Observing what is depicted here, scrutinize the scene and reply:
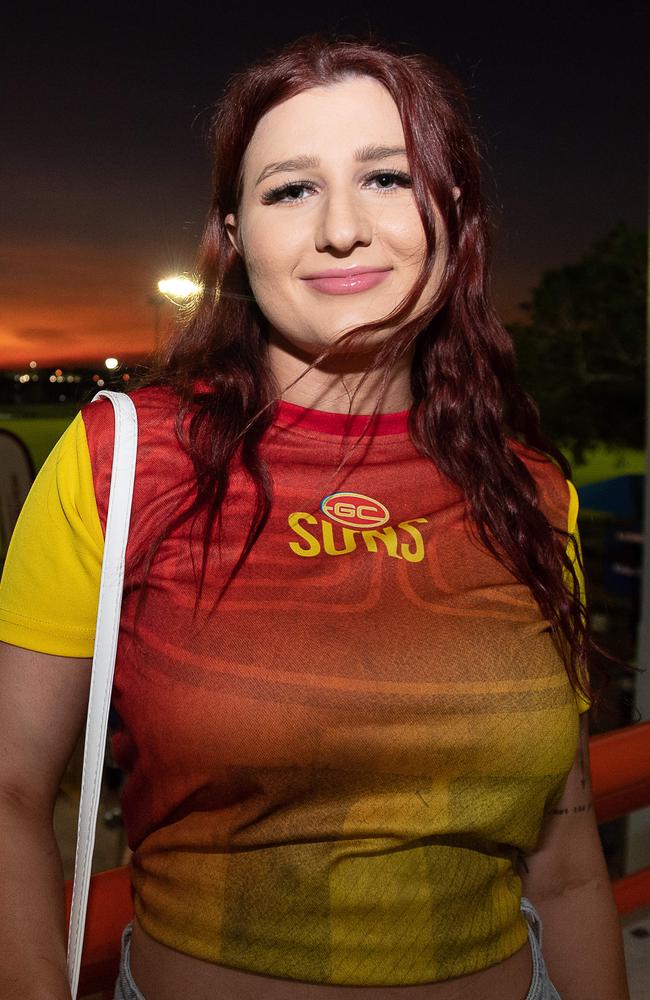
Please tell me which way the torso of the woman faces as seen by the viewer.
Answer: toward the camera

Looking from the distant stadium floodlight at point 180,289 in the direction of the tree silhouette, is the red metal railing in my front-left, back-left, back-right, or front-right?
front-right

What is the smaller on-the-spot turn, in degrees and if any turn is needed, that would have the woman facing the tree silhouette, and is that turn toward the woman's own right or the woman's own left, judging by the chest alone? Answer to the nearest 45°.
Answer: approximately 180°

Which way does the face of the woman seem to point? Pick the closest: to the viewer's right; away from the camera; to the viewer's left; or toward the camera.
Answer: toward the camera
